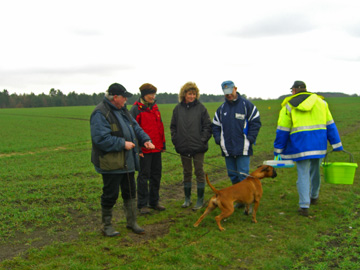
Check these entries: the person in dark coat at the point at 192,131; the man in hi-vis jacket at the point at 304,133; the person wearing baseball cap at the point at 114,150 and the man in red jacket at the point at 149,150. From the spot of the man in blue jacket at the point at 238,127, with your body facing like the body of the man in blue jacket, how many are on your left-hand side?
1

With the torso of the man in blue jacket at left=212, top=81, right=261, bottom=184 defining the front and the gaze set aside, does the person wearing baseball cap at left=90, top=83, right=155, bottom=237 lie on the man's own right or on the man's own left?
on the man's own right

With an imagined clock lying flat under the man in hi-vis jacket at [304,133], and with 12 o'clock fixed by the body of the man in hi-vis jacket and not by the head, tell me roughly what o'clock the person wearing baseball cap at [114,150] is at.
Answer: The person wearing baseball cap is roughly at 8 o'clock from the man in hi-vis jacket.

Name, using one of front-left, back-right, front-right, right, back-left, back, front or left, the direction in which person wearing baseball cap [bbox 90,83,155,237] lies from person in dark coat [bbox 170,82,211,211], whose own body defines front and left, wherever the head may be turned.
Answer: front-right

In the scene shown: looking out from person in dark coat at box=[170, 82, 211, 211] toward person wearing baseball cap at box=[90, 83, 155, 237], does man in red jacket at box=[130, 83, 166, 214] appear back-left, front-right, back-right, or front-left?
front-right

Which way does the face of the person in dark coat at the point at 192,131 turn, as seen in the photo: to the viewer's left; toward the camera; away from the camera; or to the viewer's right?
toward the camera

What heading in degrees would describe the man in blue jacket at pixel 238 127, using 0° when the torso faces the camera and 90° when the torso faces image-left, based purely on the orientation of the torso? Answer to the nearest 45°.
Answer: approximately 0°

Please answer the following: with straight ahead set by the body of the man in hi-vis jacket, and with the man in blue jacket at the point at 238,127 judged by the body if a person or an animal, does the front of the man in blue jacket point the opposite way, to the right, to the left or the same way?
the opposite way

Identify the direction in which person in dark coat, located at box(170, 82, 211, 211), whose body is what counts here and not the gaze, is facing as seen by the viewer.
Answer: toward the camera

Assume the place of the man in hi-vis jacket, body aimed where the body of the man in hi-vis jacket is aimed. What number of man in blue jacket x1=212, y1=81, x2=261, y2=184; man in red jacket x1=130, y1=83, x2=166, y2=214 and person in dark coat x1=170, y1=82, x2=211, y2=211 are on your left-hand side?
3

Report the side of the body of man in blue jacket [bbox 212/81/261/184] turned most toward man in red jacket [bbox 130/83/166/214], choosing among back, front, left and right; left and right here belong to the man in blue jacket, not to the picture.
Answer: right

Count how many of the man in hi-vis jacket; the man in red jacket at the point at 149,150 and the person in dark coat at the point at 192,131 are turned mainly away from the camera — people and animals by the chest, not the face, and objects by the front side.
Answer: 1

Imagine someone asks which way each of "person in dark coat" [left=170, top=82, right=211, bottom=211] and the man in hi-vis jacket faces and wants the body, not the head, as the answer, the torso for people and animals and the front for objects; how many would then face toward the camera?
1

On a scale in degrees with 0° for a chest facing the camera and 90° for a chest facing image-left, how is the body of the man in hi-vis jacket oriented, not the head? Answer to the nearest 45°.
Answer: approximately 180°

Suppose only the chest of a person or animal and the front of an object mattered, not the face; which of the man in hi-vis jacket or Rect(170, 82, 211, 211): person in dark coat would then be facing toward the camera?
the person in dark coat

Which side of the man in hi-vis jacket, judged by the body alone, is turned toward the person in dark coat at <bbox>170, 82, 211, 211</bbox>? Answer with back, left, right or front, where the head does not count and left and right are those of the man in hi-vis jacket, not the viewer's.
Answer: left
